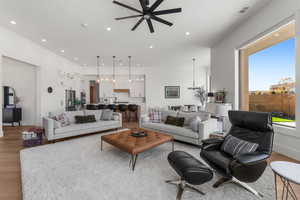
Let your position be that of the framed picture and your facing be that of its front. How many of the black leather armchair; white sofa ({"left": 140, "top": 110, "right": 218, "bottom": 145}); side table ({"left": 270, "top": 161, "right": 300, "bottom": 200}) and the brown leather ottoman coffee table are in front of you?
4

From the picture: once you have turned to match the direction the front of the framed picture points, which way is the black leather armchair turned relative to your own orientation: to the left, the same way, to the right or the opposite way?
to the right

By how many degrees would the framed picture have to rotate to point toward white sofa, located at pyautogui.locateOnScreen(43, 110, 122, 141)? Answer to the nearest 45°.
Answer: approximately 45° to its right

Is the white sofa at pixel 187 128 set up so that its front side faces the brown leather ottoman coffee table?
yes

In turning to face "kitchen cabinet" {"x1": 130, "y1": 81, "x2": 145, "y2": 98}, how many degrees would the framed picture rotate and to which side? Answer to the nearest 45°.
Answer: approximately 90° to its right

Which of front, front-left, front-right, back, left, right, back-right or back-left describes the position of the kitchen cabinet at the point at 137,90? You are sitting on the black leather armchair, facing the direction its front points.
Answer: right

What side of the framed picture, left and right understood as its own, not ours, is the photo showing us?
front

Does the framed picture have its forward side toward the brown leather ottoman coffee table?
yes

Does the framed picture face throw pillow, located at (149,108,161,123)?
yes

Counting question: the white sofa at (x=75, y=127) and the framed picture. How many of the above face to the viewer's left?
0

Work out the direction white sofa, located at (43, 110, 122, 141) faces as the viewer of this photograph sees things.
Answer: facing the viewer and to the right of the viewer

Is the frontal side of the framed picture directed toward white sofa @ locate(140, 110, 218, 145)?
yes

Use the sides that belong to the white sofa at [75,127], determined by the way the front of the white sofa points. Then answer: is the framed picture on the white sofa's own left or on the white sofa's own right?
on the white sofa's own left

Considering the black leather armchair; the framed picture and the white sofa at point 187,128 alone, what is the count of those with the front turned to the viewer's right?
0

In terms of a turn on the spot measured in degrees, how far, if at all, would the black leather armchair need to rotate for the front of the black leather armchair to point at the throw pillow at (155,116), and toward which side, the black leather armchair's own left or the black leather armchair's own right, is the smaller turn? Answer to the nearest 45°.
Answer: approximately 90° to the black leather armchair's own right

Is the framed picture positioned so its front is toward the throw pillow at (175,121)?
yes

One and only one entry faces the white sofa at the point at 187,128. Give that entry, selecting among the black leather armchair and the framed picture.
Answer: the framed picture

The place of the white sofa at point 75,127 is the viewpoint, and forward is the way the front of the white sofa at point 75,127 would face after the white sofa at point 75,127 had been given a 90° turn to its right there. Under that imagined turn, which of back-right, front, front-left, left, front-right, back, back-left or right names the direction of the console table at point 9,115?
right
